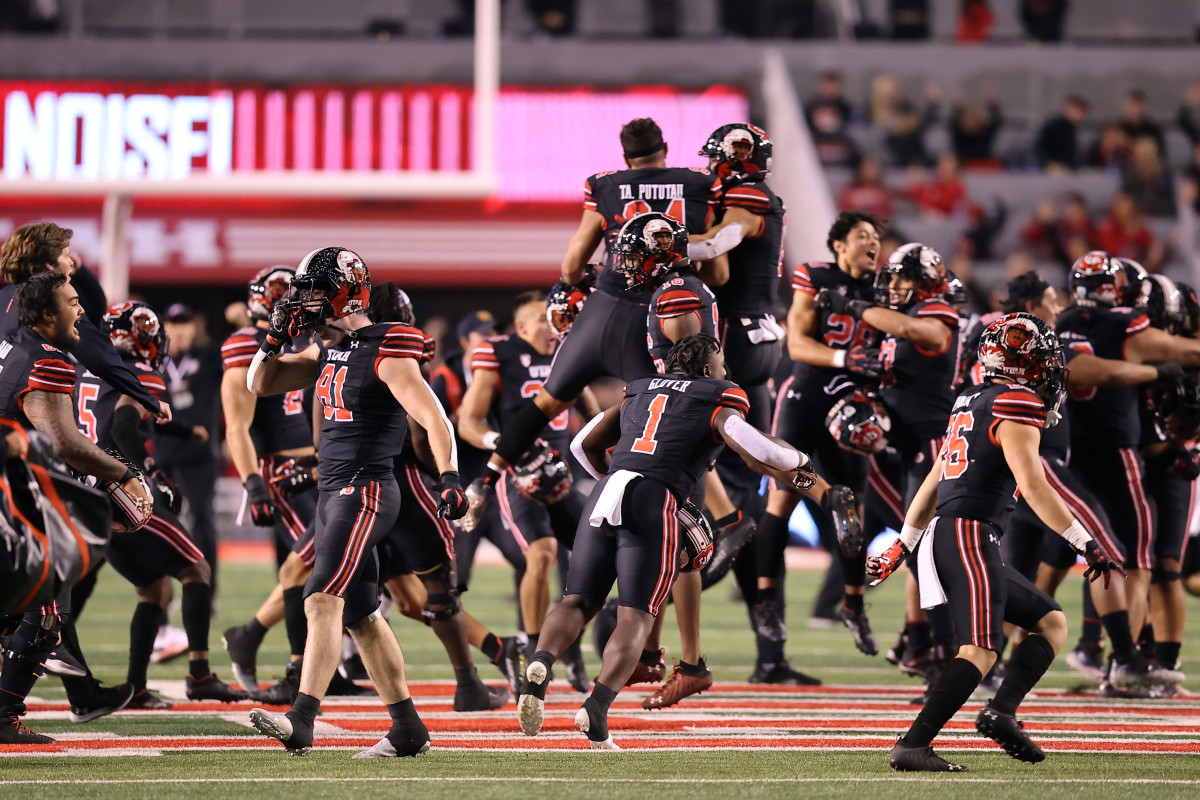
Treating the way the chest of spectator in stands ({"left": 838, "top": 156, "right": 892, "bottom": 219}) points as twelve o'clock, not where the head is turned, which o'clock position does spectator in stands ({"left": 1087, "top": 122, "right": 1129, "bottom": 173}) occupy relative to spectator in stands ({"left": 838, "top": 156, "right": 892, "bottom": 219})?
spectator in stands ({"left": 1087, "top": 122, "right": 1129, "bottom": 173}) is roughly at 8 o'clock from spectator in stands ({"left": 838, "top": 156, "right": 892, "bottom": 219}).

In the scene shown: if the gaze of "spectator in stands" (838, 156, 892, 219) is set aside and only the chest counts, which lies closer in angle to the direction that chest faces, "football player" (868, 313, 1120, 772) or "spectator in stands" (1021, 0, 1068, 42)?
the football player

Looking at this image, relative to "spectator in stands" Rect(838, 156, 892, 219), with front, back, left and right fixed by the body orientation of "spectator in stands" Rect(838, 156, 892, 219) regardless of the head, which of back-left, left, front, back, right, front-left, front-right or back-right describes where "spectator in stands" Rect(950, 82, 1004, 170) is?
back-left

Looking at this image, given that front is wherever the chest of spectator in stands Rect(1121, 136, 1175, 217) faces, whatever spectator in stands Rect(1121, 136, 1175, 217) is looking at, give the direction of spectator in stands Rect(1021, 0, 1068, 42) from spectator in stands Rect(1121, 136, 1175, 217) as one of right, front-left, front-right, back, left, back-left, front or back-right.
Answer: back-right

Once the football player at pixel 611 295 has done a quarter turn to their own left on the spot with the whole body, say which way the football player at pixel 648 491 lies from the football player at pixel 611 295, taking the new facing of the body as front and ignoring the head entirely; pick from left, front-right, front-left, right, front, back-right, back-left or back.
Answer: left

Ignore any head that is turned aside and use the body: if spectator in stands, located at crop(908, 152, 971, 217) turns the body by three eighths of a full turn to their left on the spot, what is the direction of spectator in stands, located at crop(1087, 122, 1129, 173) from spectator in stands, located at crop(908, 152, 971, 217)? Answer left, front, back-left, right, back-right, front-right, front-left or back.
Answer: front

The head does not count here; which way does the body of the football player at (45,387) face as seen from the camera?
to the viewer's right

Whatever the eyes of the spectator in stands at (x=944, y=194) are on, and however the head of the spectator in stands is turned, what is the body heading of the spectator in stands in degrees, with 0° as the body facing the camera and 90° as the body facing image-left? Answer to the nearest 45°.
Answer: approximately 0°
